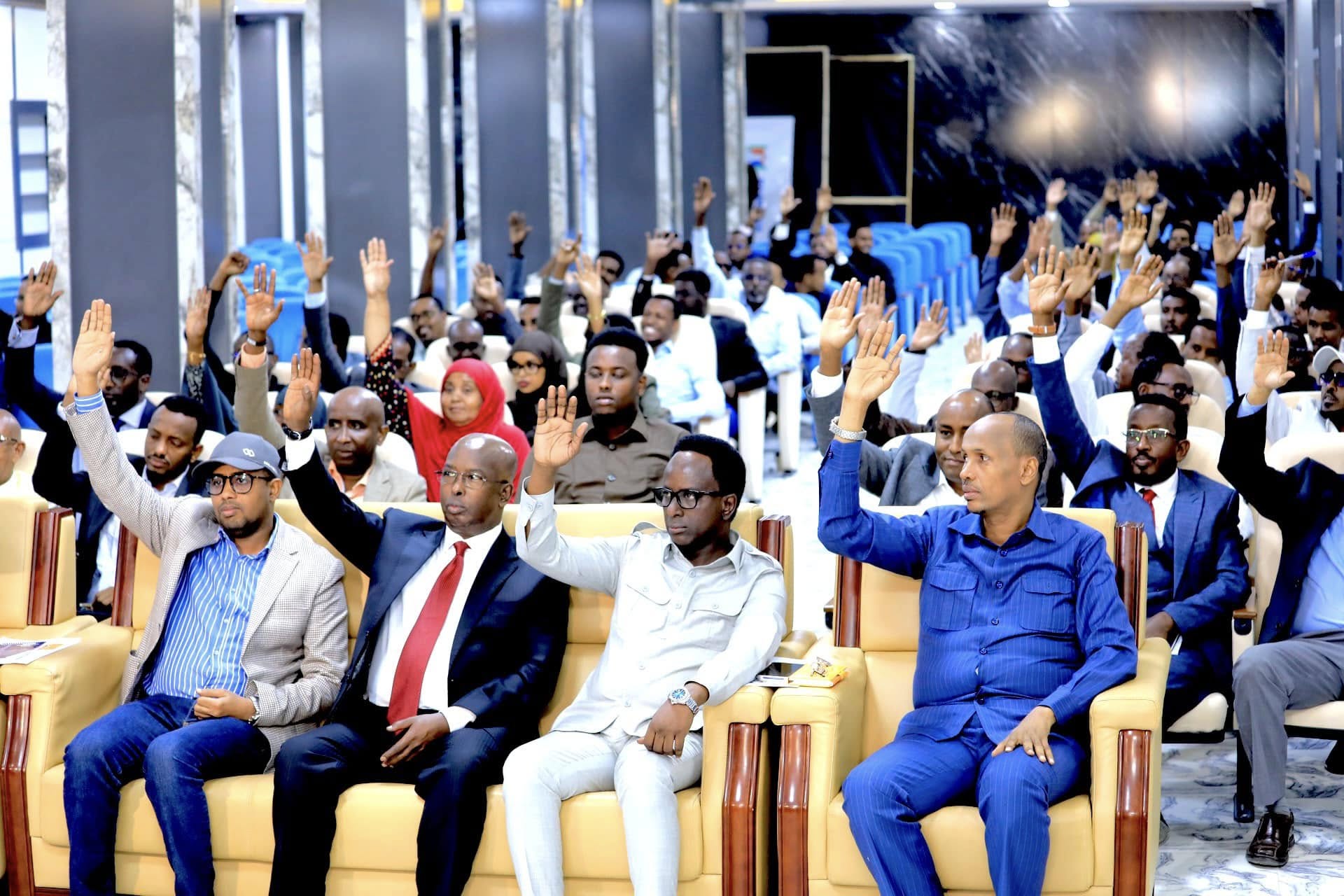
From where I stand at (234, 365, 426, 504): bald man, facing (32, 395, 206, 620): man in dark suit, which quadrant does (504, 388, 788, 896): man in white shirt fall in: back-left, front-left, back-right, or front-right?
back-left

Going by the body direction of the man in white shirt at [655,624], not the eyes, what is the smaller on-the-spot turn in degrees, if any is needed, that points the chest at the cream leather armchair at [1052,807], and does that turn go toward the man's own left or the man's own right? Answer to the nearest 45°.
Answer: approximately 90° to the man's own left

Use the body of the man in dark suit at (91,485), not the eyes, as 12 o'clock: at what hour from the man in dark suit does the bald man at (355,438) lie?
The bald man is roughly at 8 o'clock from the man in dark suit.

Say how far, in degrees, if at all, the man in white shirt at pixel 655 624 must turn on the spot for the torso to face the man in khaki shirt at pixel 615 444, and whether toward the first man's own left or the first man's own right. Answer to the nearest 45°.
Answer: approximately 135° to the first man's own right

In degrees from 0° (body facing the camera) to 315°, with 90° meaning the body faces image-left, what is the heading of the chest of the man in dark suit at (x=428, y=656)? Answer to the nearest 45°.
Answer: approximately 45°

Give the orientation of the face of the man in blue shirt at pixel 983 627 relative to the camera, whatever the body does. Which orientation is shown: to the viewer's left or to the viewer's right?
to the viewer's left

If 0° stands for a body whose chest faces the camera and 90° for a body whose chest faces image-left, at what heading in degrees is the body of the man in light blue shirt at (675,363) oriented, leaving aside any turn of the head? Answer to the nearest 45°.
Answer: approximately 45°

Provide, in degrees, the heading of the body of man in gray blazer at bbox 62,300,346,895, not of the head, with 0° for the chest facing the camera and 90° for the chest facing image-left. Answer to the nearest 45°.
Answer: approximately 45°

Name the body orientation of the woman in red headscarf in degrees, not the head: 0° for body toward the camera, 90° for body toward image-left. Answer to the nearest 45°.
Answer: approximately 45°

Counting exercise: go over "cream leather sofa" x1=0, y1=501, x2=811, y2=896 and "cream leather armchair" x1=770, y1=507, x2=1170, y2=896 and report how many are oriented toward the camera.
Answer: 2

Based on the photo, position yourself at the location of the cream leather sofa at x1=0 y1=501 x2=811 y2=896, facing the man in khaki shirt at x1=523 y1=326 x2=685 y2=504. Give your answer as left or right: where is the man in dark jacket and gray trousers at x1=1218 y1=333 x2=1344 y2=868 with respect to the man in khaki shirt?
right
